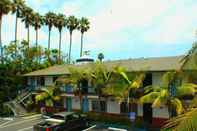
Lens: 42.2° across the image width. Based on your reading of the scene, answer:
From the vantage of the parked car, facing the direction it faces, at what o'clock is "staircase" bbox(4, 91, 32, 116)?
The staircase is roughly at 10 o'clock from the parked car.

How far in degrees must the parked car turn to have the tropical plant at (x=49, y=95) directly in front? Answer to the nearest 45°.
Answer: approximately 45° to its left

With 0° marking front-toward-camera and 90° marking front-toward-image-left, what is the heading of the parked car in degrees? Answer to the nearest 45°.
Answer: approximately 225°

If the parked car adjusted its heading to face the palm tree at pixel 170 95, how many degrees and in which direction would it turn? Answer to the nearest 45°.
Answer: approximately 45° to its right

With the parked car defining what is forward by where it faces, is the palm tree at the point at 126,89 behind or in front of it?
in front

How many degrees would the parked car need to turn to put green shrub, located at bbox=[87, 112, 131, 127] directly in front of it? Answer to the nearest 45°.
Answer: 0° — it already faces it
